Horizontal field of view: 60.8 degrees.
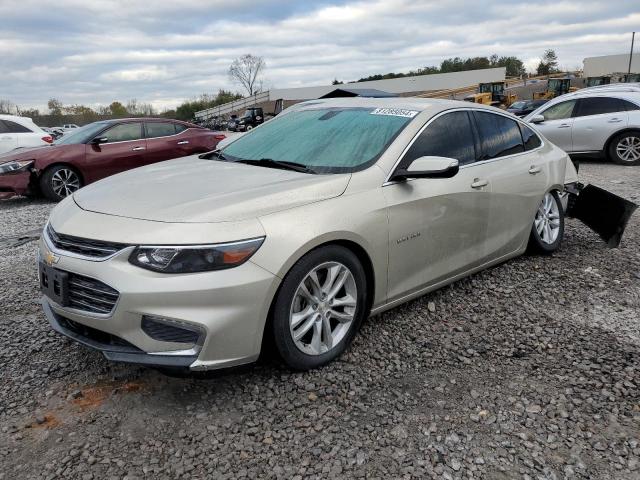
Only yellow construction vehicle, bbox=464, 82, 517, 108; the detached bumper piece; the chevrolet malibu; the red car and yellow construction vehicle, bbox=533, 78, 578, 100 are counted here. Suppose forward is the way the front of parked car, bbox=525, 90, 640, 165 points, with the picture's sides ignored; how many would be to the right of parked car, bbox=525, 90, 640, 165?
2

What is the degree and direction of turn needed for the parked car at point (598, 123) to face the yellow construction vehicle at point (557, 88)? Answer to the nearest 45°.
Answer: approximately 90° to its right

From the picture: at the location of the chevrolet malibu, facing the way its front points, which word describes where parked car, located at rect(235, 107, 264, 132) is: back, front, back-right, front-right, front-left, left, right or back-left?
back-right

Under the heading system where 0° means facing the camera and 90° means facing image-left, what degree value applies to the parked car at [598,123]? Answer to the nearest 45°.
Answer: approximately 90°

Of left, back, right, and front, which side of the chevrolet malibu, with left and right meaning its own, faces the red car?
right

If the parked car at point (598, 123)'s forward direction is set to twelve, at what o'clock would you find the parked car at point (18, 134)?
the parked car at point (18, 134) is roughly at 11 o'clock from the parked car at point (598, 123).

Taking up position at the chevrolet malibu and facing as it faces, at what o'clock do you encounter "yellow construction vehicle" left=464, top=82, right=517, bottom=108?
The yellow construction vehicle is roughly at 5 o'clock from the chevrolet malibu.

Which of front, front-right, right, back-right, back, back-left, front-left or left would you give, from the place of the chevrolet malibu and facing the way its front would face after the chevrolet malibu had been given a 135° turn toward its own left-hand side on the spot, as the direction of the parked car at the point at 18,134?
back-left

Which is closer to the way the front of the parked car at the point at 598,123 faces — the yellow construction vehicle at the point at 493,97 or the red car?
the red car

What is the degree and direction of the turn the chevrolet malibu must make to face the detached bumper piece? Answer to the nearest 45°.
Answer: approximately 180°
